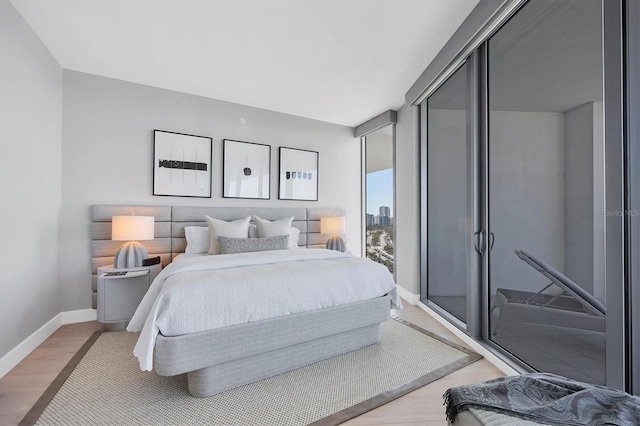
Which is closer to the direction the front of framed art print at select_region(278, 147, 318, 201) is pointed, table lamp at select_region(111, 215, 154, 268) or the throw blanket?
the throw blanket

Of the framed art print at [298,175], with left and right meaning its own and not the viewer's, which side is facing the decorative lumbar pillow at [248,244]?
right

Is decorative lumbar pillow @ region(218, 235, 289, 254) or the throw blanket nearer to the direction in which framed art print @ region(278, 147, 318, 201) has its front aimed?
the throw blanket

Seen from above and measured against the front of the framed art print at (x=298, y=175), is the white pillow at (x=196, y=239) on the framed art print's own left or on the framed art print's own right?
on the framed art print's own right

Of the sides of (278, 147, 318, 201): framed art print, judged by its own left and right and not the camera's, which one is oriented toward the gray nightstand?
right

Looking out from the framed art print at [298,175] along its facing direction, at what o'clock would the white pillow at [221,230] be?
The white pillow is roughly at 3 o'clock from the framed art print.

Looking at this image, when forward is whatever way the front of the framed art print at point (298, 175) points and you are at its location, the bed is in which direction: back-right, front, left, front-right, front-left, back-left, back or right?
front-right

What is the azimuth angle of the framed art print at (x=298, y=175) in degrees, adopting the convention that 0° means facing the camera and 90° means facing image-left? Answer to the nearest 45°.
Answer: approximately 315°
